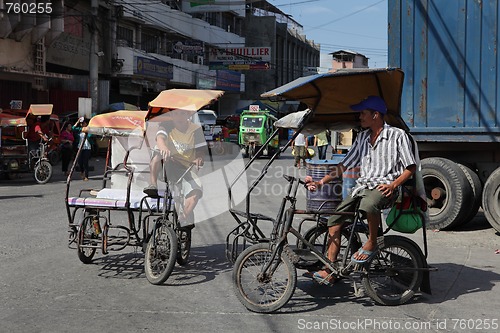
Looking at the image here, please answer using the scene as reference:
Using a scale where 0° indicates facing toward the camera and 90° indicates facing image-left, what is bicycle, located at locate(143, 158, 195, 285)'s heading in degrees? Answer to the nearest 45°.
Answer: approximately 45°

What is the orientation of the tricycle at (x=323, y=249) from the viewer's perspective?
to the viewer's left

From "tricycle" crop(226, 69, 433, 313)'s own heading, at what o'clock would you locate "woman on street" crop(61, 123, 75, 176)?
The woman on street is roughly at 2 o'clock from the tricycle.

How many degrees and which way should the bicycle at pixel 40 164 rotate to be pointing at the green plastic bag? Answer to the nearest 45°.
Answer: approximately 45° to its right

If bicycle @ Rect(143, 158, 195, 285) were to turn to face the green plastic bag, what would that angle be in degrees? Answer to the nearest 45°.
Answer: approximately 135° to its left

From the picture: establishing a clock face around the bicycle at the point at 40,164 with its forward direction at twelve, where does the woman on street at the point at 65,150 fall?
The woman on street is roughly at 8 o'clock from the bicycle.

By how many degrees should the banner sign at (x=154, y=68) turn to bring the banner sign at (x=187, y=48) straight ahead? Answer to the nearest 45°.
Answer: approximately 90° to its left

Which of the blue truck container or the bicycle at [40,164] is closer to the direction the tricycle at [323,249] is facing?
the bicycle

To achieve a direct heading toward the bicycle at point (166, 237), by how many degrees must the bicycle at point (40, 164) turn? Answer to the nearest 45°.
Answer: approximately 45° to its right
